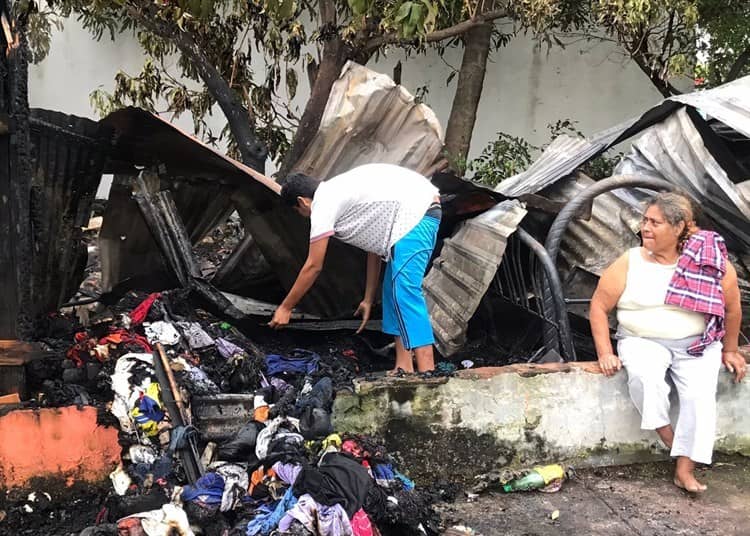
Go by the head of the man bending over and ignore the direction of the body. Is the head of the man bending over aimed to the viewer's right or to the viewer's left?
to the viewer's left

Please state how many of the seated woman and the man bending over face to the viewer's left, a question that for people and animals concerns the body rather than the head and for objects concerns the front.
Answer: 1

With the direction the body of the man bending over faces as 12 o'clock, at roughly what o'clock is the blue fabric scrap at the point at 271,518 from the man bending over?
The blue fabric scrap is roughly at 10 o'clock from the man bending over.

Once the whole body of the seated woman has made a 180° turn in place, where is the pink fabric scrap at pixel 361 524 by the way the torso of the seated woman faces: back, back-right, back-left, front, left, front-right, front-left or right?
back-left

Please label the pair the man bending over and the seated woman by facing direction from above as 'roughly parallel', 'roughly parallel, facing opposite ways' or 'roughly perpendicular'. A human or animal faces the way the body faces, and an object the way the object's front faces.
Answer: roughly perpendicular

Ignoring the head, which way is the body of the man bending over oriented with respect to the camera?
to the viewer's left

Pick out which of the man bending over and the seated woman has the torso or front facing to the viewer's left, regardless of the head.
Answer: the man bending over

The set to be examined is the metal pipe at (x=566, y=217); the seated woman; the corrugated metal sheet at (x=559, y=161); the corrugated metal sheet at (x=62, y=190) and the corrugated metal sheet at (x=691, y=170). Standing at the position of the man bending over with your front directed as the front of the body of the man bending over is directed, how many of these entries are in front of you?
1

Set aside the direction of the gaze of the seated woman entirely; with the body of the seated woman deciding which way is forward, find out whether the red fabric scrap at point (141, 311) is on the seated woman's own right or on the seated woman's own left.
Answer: on the seated woman's own right

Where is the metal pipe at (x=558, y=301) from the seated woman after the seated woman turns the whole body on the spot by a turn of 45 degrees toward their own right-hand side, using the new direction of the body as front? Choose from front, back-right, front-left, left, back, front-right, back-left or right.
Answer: right

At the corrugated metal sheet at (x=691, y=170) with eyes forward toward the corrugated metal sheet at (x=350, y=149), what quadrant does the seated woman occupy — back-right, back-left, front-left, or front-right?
front-left

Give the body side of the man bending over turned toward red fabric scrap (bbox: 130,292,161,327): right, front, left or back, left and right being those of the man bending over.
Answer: front

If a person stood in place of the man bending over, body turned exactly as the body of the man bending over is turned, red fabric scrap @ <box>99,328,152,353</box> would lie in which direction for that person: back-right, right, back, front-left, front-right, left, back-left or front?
front

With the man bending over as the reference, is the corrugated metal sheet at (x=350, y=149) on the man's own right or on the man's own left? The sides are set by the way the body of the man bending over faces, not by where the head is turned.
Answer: on the man's own right

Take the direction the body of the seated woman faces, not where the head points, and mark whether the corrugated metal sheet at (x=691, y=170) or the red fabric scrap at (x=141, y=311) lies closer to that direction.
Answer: the red fabric scrap

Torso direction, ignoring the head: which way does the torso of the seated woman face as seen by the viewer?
toward the camera
